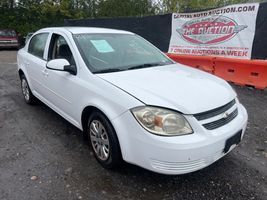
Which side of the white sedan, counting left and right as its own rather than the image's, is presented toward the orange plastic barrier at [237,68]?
left

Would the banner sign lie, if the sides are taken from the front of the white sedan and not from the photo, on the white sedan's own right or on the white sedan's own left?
on the white sedan's own left

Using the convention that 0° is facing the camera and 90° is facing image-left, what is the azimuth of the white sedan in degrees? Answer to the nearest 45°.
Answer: approximately 315°
